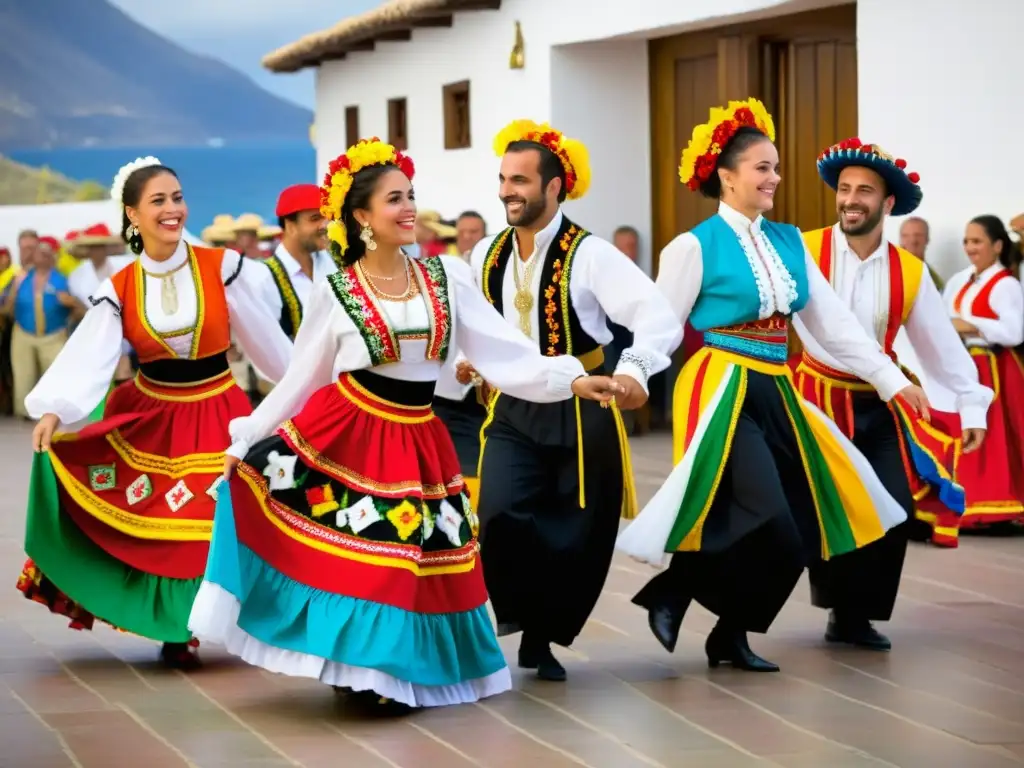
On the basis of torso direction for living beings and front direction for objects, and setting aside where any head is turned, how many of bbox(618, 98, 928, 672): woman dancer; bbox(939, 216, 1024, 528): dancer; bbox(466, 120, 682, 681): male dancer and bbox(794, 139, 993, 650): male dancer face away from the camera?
0

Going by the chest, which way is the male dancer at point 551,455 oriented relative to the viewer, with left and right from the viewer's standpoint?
facing the viewer and to the left of the viewer

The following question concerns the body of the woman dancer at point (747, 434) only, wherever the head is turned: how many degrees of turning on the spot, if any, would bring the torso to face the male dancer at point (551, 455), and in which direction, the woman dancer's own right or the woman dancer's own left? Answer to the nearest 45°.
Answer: approximately 135° to the woman dancer's own right

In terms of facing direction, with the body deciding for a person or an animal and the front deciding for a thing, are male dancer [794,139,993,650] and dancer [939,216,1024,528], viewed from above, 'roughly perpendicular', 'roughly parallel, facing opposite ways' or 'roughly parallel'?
roughly parallel

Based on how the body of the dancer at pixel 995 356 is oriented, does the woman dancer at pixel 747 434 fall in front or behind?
in front

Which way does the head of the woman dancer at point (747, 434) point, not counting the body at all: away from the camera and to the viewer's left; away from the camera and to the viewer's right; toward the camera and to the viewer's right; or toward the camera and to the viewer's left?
toward the camera and to the viewer's right

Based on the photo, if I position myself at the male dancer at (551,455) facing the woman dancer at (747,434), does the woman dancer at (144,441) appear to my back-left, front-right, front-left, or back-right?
back-left

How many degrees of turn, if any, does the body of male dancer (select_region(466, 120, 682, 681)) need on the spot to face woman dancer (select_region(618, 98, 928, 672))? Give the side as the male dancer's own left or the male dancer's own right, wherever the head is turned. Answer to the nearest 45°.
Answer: approximately 135° to the male dancer's own left

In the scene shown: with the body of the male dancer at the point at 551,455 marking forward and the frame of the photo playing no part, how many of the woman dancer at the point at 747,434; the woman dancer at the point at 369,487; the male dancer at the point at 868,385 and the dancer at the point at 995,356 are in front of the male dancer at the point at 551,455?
1

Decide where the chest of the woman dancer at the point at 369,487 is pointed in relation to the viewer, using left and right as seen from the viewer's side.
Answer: facing the viewer and to the right of the viewer
